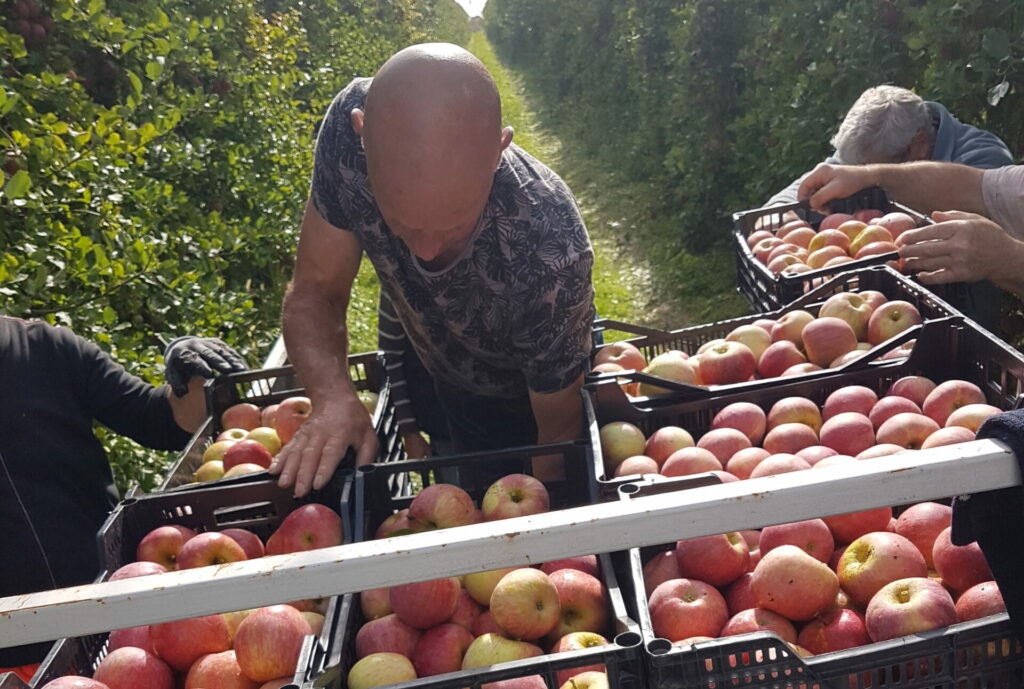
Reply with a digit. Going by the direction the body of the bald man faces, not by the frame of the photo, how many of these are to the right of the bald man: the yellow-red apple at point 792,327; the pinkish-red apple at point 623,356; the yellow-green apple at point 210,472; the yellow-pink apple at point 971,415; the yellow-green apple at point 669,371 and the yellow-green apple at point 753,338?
1

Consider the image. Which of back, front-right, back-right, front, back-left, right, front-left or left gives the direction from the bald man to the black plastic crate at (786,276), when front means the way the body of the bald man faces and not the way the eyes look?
back-left

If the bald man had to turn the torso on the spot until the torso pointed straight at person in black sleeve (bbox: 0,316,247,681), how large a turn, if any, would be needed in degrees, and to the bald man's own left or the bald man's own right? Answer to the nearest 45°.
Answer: approximately 90° to the bald man's own right

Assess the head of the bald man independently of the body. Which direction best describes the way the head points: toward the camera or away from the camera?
toward the camera

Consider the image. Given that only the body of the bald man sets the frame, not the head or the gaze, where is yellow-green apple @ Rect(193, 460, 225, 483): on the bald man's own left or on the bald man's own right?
on the bald man's own right

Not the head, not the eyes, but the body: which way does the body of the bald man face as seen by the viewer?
toward the camera

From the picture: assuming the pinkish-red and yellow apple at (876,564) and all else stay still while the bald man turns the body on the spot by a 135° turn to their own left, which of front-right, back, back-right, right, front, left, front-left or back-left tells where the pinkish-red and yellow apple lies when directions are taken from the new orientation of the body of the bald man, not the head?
right

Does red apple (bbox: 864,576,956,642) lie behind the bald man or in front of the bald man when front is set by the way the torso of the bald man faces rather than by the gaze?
in front

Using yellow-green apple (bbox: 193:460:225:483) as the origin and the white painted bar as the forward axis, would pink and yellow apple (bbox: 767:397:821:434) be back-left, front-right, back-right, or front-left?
front-left

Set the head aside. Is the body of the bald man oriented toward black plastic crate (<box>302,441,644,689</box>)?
yes

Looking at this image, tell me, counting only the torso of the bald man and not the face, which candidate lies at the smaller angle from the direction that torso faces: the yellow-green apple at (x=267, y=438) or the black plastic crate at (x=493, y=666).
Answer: the black plastic crate

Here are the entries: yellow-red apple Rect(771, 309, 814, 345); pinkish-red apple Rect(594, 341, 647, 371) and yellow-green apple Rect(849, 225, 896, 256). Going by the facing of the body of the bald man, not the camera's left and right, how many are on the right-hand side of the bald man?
0

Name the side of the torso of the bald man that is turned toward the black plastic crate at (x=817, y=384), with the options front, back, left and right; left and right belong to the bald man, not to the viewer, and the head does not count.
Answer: left

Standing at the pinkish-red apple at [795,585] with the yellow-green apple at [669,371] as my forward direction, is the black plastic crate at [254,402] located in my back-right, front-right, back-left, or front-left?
front-left
